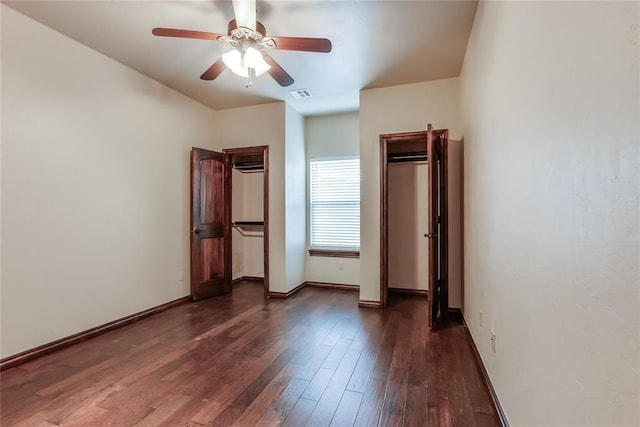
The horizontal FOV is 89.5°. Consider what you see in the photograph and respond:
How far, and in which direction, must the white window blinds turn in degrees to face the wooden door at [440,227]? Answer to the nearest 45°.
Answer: approximately 45° to its left

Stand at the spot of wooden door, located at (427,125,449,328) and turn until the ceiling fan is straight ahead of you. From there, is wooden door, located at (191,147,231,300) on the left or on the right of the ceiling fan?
right

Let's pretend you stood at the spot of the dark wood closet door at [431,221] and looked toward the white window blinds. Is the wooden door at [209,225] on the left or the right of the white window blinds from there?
left

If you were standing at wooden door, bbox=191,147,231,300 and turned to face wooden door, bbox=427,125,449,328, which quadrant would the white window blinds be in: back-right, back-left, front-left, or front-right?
front-left

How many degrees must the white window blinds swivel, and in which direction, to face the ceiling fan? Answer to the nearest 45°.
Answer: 0° — it already faces it

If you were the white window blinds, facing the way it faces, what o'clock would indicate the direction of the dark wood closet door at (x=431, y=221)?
The dark wood closet door is roughly at 11 o'clock from the white window blinds.

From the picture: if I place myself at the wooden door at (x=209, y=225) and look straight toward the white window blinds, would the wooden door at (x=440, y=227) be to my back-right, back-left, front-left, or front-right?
front-right

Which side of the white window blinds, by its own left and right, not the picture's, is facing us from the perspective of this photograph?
front
